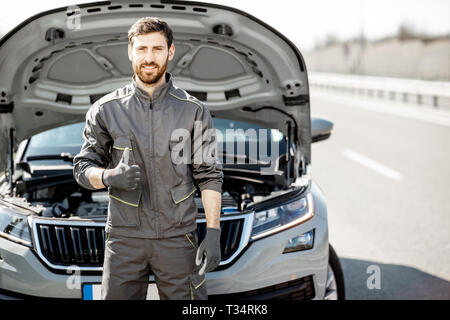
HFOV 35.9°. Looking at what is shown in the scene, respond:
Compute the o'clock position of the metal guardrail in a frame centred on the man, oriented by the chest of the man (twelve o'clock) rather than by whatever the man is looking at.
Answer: The metal guardrail is roughly at 7 o'clock from the man.

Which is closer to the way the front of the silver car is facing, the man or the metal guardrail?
the man

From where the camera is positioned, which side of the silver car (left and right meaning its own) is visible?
front

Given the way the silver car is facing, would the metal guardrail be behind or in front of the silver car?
behind

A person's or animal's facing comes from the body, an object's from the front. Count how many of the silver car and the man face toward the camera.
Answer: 2

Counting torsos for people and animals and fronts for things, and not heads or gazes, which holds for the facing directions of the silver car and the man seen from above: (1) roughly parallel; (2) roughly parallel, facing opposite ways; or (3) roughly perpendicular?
roughly parallel

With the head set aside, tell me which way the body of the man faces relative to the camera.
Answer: toward the camera
